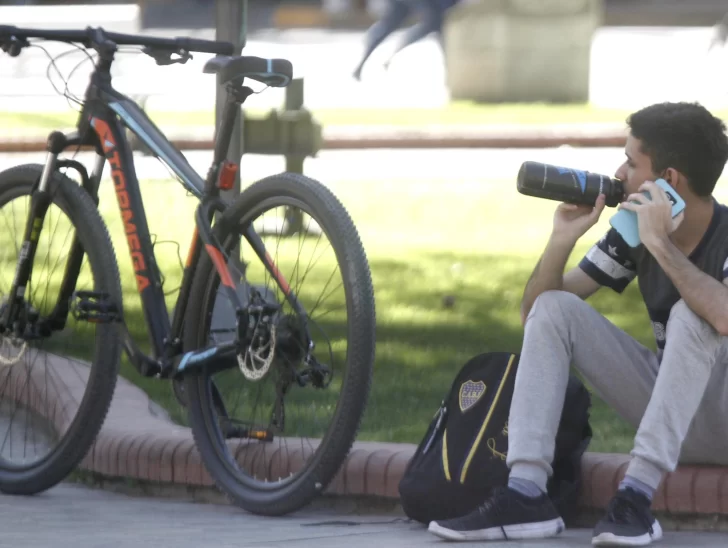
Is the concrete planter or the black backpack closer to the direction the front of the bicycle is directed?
the concrete planter

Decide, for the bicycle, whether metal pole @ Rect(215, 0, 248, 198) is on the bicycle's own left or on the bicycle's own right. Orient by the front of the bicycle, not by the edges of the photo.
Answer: on the bicycle's own right

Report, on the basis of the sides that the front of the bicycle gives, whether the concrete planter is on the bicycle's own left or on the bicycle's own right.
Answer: on the bicycle's own right

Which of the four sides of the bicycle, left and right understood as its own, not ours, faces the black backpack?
back

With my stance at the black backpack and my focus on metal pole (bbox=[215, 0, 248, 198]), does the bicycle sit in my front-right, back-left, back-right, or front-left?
front-left

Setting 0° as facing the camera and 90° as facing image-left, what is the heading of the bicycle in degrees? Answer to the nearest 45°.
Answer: approximately 135°

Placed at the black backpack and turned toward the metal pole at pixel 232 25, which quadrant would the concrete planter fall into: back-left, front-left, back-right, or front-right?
front-right
